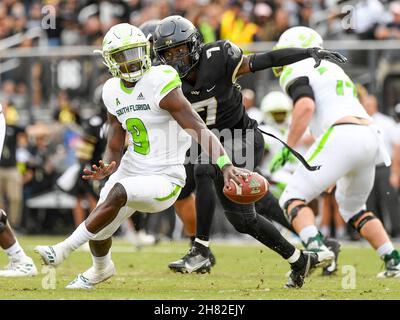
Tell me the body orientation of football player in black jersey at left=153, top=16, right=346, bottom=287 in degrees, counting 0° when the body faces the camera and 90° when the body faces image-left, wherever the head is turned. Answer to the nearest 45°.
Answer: approximately 45°

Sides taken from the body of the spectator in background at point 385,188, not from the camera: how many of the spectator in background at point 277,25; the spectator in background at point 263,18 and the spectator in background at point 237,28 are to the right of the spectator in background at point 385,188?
3

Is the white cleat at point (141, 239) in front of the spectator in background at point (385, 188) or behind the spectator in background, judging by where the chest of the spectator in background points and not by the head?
in front

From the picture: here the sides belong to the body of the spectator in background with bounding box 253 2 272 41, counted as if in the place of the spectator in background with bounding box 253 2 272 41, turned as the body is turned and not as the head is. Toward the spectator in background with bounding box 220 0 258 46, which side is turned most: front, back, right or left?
right

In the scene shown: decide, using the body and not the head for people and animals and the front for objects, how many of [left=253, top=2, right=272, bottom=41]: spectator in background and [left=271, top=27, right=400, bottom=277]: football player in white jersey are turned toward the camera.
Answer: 1

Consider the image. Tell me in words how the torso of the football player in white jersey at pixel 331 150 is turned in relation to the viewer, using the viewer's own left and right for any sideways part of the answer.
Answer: facing away from the viewer and to the left of the viewer
